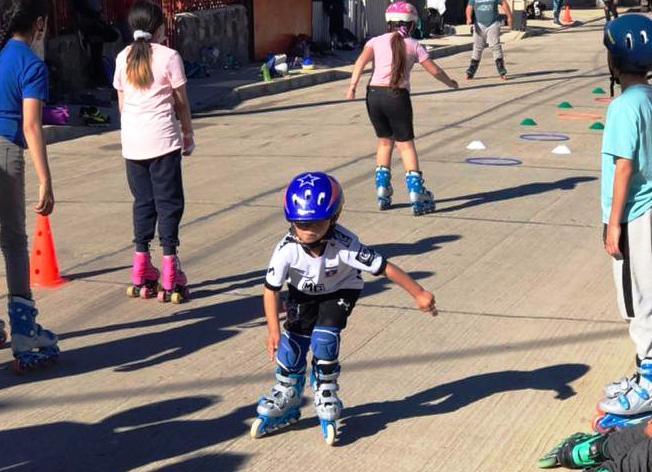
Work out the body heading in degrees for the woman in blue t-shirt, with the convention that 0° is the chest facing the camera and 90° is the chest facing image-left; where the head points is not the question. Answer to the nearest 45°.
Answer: approximately 225°

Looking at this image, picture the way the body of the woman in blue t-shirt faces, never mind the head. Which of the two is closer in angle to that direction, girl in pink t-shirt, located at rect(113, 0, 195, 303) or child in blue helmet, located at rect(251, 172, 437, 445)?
the girl in pink t-shirt

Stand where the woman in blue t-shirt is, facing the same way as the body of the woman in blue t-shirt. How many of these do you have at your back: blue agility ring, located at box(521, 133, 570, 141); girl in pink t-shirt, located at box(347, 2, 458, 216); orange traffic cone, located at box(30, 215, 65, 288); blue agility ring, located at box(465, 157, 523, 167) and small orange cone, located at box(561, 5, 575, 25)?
0

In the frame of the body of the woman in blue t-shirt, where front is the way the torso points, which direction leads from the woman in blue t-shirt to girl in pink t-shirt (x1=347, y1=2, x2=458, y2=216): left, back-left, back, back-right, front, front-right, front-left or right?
front

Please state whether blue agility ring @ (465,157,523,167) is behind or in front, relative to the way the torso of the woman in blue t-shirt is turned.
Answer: in front

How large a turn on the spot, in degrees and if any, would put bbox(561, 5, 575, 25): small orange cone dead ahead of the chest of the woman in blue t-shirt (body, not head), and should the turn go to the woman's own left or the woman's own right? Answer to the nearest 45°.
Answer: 0° — they already face it

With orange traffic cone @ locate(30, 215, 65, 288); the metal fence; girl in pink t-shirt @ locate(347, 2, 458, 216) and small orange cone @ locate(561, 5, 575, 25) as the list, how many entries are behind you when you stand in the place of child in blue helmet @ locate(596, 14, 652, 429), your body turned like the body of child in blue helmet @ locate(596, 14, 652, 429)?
0

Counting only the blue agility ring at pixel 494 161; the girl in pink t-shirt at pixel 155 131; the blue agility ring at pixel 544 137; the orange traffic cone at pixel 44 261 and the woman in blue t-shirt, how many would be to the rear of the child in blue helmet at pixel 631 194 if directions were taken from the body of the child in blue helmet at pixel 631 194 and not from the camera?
0

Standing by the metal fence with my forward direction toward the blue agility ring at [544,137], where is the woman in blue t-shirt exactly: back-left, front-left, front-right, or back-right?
front-right

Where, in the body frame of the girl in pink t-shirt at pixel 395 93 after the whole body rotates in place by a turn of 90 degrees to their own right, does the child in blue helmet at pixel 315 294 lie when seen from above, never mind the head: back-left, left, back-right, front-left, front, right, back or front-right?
right

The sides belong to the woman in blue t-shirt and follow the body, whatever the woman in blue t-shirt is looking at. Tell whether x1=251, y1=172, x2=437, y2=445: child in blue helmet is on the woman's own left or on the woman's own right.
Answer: on the woman's own right

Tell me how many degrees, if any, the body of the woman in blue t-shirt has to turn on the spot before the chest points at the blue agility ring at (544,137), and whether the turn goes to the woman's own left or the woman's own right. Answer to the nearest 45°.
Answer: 0° — they already face it

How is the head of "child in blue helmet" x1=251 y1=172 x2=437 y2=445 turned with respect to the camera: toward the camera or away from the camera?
toward the camera

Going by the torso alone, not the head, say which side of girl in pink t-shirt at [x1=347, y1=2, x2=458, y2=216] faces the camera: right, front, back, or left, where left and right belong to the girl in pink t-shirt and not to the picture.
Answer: back

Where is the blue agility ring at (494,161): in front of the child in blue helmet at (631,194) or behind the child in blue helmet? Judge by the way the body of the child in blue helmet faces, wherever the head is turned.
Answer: in front

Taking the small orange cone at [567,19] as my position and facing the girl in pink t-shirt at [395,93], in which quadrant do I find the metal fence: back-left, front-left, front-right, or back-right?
front-right

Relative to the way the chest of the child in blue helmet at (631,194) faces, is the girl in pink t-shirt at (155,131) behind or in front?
in front

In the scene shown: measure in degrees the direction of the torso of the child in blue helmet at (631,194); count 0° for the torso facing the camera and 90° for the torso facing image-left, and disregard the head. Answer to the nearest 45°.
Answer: approximately 135°

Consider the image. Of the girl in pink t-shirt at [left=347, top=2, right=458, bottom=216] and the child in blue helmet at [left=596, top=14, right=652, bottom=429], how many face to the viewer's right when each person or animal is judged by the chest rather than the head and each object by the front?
0

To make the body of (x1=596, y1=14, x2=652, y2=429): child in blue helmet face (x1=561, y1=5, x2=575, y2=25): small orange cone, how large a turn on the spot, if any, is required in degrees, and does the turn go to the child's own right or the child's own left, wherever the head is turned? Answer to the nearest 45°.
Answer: approximately 45° to the child's own right
